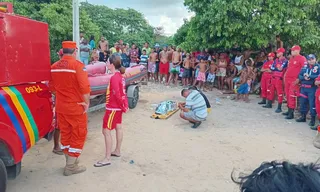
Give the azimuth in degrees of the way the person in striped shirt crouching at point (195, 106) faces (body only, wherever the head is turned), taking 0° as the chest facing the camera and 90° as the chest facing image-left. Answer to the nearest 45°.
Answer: approximately 90°

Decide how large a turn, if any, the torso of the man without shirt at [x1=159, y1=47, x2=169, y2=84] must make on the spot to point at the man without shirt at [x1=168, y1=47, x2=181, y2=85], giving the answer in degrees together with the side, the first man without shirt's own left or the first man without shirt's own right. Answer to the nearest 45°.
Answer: approximately 45° to the first man without shirt's own left

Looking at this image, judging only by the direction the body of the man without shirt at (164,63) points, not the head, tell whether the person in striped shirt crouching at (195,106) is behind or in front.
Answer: in front

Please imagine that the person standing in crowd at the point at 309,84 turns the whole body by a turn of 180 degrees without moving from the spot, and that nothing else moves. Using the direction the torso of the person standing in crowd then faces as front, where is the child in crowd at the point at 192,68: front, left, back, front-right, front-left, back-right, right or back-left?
left

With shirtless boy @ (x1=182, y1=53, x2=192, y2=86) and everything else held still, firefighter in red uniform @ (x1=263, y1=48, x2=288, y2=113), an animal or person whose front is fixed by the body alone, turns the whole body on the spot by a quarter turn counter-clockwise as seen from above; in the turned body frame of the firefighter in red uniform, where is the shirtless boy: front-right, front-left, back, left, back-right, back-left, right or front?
back

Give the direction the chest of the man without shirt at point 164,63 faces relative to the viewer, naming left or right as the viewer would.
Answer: facing the viewer
